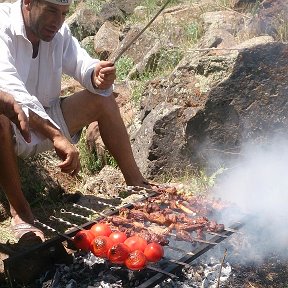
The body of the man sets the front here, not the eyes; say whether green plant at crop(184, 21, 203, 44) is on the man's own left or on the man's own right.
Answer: on the man's own left

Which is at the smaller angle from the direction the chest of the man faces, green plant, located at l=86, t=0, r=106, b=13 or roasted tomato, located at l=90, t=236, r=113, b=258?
the roasted tomato

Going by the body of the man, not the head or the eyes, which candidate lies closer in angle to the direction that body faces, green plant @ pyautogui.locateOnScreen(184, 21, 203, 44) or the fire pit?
the fire pit

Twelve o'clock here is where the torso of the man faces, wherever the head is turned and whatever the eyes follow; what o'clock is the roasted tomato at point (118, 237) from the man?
The roasted tomato is roughly at 1 o'clock from the man.

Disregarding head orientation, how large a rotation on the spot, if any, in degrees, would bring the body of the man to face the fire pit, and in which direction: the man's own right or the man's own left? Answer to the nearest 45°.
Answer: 0° — they already face it

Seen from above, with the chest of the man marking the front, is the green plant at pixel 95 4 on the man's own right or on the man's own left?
on the man's own left

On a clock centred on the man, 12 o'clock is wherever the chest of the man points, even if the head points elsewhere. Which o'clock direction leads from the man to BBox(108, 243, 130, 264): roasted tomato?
The roasted tomato is roughly at 1 o'clock from the man.

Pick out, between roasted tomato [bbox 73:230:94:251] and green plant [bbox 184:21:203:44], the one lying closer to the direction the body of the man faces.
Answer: the roasted tomato

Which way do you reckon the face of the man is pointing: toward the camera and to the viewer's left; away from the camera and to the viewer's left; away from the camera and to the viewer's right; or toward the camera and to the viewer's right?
toward the camera and to the viewer's right

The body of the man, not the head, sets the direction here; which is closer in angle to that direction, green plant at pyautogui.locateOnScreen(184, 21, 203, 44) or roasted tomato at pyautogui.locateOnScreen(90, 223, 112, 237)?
the roasted tomato

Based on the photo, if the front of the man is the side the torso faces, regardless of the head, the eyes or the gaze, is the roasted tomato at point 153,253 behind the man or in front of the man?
in front

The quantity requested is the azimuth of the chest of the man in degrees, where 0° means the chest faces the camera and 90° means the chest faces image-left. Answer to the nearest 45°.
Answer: approximately 315°

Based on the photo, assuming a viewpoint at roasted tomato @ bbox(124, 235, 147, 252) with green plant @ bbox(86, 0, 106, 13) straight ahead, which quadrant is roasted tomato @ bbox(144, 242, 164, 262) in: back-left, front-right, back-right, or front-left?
back-right
